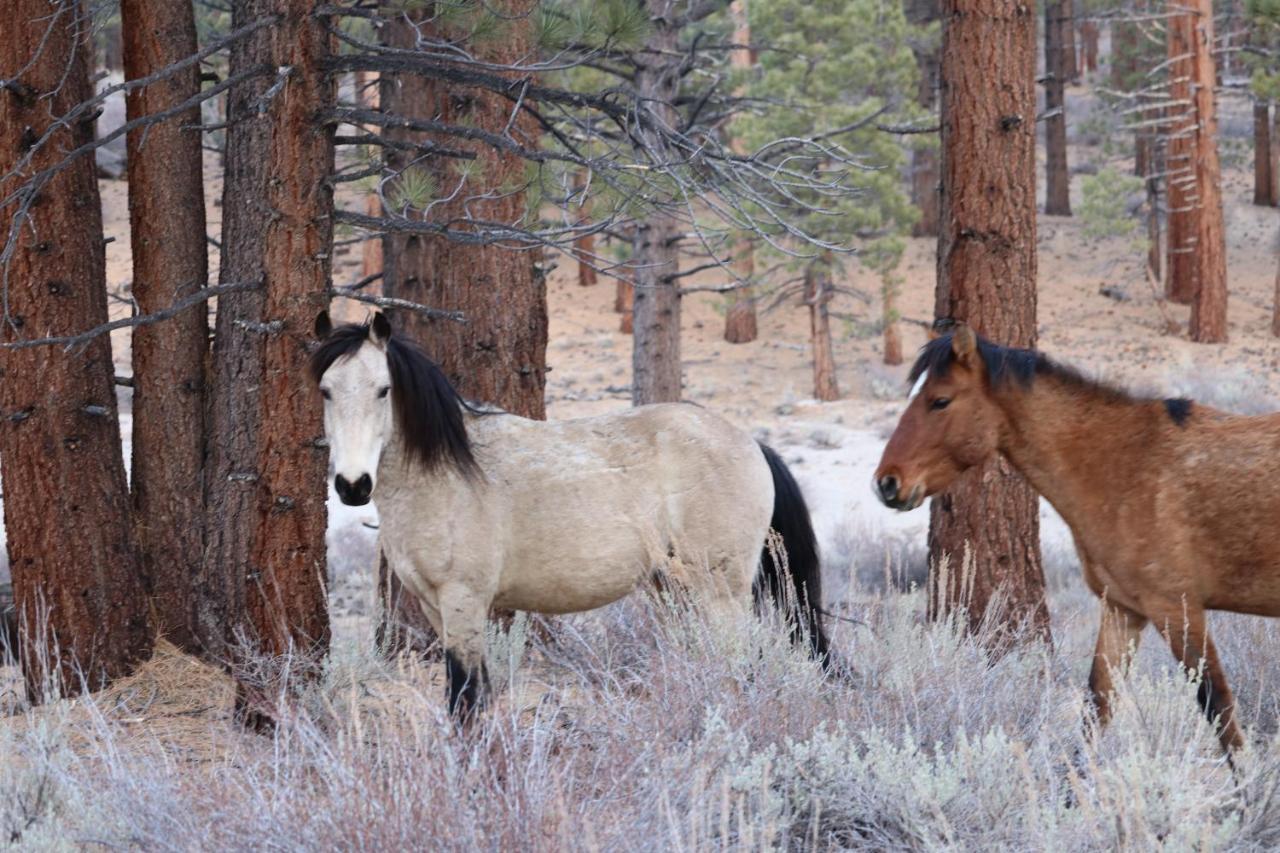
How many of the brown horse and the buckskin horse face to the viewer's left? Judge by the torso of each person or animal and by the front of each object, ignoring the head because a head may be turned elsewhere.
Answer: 2

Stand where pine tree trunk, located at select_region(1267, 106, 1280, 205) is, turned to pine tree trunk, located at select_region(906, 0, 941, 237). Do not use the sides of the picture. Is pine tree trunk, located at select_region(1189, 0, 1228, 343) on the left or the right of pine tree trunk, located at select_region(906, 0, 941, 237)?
left

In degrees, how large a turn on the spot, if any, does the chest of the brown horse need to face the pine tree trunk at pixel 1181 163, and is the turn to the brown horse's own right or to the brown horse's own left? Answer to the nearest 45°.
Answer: approximately 90° to the brown horse's own right

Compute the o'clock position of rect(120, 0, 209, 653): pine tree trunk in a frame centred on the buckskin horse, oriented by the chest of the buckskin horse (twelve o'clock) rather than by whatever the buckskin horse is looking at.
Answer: The pine tree trunk is roughly at 1 o'clock from the buckskin horse.

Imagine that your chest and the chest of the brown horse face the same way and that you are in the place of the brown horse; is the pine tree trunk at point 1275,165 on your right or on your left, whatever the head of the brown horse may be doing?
on your right

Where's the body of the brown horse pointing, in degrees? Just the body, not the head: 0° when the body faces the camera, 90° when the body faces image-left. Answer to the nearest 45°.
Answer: approximately 90°

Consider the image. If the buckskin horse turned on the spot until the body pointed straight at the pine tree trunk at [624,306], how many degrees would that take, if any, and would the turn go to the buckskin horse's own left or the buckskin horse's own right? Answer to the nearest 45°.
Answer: approximately 90° to the buckskin horse's own right

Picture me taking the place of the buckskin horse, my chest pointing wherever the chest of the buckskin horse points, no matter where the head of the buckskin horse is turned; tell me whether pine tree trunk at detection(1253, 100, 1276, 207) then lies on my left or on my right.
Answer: on my right

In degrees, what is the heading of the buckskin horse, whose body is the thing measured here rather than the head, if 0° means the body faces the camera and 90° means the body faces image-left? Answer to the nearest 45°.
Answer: approximately 90°
